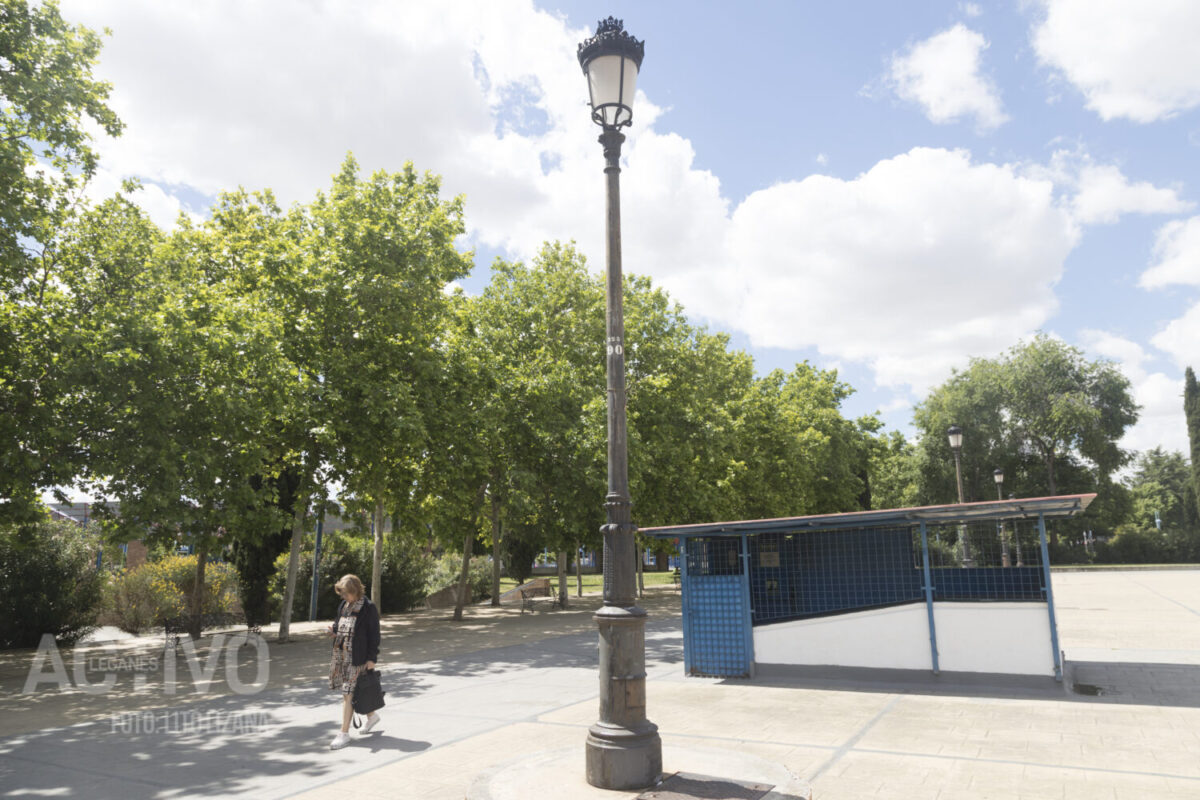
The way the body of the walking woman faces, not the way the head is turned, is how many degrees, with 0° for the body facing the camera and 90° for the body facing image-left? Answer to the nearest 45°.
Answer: approximately 45°

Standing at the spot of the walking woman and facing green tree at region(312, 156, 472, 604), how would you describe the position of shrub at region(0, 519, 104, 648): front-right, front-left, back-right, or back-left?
front-left

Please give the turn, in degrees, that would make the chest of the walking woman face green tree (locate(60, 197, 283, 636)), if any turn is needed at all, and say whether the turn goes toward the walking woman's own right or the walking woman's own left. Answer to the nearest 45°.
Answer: approximately 90° to the walking woman's own right

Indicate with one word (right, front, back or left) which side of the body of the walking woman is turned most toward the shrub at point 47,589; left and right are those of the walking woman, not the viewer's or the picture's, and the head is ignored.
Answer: right

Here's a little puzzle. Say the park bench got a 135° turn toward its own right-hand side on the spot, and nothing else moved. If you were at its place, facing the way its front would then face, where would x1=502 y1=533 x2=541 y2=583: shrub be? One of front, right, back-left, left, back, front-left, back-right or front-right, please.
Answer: right

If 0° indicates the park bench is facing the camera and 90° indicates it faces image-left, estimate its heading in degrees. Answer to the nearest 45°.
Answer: approximately 315°

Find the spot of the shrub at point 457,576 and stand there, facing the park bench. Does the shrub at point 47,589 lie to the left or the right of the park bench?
right

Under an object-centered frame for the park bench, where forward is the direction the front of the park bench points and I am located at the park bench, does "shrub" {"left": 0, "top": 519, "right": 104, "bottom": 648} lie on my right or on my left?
on my right

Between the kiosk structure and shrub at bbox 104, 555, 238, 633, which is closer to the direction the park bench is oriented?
the kiosk structure

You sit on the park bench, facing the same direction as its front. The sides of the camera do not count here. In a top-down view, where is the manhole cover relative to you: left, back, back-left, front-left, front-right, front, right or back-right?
front-right

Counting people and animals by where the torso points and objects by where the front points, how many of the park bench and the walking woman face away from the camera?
0

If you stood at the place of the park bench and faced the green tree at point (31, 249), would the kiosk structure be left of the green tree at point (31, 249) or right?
left

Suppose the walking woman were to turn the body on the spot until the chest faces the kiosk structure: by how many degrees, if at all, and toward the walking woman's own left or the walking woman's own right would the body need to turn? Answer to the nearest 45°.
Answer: approximately 135° to the walking woman's own left

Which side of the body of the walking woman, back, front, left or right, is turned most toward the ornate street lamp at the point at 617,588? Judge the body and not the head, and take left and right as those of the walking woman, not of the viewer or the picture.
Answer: left

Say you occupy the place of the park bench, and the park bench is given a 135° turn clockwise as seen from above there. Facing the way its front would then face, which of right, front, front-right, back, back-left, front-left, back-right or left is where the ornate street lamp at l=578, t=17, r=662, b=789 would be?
left
